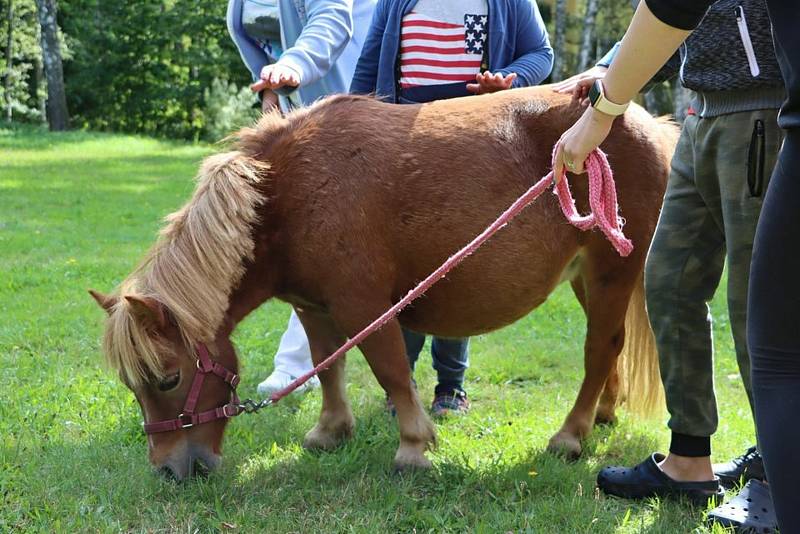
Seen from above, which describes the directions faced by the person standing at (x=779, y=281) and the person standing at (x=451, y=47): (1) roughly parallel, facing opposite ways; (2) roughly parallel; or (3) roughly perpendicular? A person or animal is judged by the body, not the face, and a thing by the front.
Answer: roughly perpendicular

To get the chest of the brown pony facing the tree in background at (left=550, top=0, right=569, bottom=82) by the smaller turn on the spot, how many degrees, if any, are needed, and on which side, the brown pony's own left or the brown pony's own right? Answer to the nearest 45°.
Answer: approximately 90° to the brown pony's own right

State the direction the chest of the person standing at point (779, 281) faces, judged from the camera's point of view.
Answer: to the viewer's left

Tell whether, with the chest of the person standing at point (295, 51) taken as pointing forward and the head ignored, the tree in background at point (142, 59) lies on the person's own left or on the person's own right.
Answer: on the person's own right

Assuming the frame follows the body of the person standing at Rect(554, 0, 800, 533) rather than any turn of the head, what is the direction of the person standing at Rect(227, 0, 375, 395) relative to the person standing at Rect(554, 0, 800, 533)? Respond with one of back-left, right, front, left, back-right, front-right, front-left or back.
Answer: front-right

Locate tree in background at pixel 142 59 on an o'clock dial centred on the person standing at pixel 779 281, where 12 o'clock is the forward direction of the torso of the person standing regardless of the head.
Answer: The tree in background is roughly at 2 o'clock from the person standing.

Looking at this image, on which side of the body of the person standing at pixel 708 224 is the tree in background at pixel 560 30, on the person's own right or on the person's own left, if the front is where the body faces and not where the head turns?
on the person's own right

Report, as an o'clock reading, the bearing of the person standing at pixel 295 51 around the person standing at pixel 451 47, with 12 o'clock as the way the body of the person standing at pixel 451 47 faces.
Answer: the person standing at pixel 295 51 is roughly at 4 o'clock from the person standing at pixel 451 47.

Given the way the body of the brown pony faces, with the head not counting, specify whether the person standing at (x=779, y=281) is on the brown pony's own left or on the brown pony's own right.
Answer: on the brown pony's own left

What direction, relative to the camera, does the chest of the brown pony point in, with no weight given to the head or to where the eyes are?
to the viewer's left

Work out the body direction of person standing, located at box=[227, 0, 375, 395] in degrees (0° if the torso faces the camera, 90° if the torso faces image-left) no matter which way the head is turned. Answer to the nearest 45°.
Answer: approximately 45°

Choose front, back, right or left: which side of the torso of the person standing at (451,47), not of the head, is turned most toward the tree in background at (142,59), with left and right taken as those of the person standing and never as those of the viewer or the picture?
back

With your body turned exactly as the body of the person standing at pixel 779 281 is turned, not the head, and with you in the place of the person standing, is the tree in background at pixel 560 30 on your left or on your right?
on your right

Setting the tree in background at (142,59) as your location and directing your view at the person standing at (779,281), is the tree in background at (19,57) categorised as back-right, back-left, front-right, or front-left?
back-right
